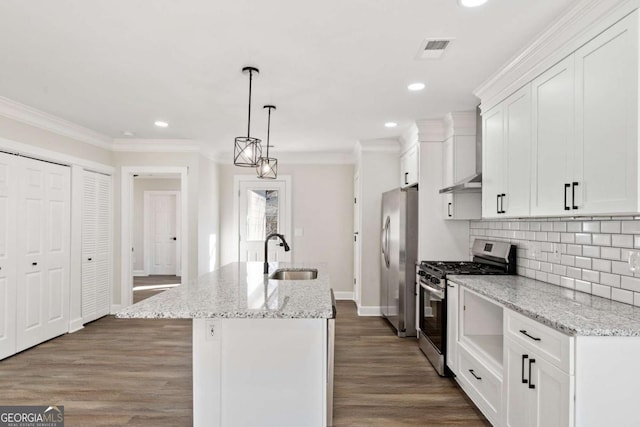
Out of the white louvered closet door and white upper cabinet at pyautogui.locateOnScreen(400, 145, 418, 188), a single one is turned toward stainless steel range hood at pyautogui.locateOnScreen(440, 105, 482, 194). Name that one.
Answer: the white louvered closet door

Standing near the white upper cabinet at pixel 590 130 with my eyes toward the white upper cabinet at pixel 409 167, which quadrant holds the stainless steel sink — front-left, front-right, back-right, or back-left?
front-left

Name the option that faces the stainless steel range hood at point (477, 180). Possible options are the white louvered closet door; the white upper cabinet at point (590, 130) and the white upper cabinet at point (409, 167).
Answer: the white louvered closet door

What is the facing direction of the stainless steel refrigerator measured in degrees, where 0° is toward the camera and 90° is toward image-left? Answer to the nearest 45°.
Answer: approximately 90°

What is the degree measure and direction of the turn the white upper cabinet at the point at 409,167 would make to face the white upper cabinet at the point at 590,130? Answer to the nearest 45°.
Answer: approximately 90° to its left

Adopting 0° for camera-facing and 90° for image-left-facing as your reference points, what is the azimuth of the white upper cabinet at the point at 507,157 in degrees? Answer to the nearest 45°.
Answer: approximately 45°

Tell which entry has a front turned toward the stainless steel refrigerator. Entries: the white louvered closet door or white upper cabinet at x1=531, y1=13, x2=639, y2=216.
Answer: the white louvered closet door

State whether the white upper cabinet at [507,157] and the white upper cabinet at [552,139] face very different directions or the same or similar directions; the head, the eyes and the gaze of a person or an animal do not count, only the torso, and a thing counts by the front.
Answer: same or similar directions

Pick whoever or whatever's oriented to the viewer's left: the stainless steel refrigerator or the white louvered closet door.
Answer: the stainless steel refrigerator

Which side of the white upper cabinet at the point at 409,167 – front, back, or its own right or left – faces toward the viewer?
left

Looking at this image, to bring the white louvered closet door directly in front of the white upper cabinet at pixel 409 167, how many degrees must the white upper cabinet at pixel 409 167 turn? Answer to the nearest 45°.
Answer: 0° — it already faces it

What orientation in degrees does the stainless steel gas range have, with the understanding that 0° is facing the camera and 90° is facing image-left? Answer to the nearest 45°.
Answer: approximately 45°
